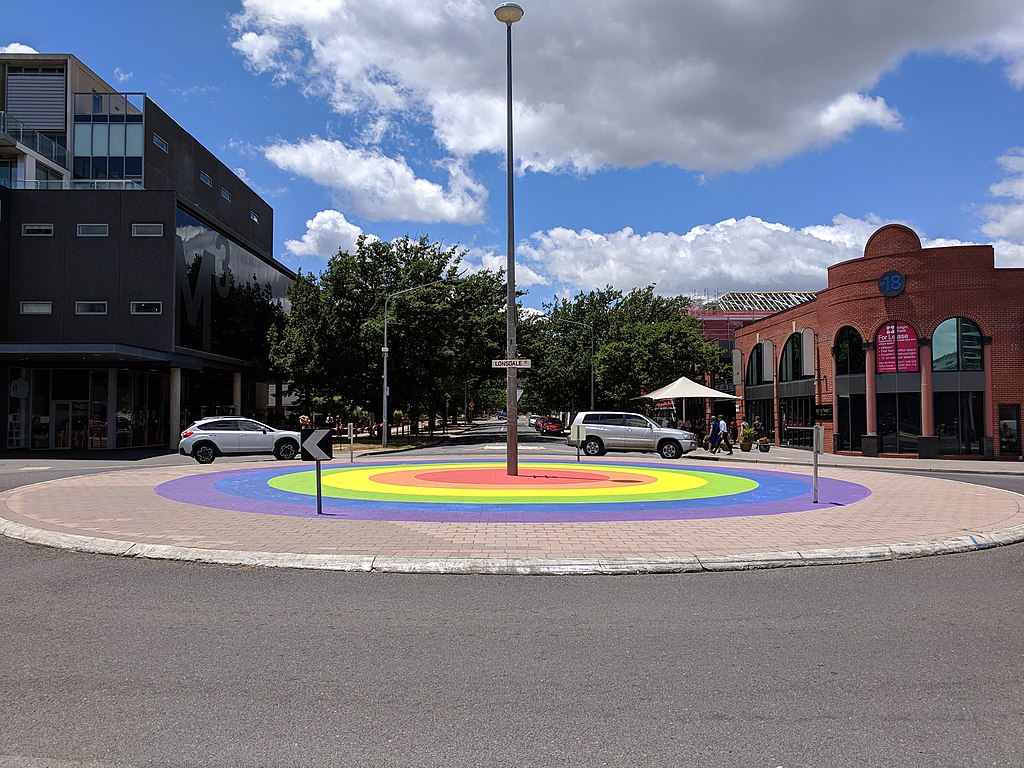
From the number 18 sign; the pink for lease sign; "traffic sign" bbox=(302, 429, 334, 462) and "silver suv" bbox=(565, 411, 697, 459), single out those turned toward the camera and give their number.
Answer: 3

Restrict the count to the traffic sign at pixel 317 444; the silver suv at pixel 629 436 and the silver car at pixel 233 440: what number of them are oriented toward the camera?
1

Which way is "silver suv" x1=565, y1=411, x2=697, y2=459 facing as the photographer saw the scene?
facing to the right of the viewer

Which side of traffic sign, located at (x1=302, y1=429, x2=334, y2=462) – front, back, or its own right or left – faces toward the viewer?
front

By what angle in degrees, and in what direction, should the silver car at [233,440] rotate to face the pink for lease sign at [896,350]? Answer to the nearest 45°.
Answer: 0° — it already faces it

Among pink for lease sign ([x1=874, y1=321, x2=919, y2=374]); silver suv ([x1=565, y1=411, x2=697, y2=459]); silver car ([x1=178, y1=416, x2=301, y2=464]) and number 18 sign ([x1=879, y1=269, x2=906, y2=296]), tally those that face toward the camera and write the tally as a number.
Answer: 2

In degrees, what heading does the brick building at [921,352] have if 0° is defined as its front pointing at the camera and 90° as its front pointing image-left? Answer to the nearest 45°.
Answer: approximately 45°

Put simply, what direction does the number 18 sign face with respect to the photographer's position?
facing the viewer

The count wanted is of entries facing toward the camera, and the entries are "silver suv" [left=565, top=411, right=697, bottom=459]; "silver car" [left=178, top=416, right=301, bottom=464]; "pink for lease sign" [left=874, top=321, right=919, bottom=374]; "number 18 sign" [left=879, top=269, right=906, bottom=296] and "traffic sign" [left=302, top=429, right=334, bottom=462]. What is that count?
3

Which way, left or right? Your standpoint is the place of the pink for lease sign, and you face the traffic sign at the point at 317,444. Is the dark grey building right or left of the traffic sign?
right

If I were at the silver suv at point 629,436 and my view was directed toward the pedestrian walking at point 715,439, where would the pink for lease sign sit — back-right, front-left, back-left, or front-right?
front-right

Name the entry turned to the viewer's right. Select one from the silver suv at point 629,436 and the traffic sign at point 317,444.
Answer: the silver suv

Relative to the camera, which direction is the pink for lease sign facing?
toward the camera

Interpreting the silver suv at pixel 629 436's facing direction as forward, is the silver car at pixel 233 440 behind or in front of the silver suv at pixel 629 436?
behind
